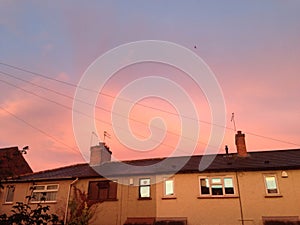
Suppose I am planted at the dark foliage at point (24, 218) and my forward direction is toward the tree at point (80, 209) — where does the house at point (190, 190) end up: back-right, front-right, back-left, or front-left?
front-right

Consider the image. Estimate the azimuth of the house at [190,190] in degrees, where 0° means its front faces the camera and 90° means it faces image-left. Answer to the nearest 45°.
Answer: approximately 0°

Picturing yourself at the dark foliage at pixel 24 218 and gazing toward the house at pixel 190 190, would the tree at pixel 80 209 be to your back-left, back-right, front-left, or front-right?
front-left

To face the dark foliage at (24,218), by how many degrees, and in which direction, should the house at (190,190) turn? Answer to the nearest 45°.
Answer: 0° — it already faces it
